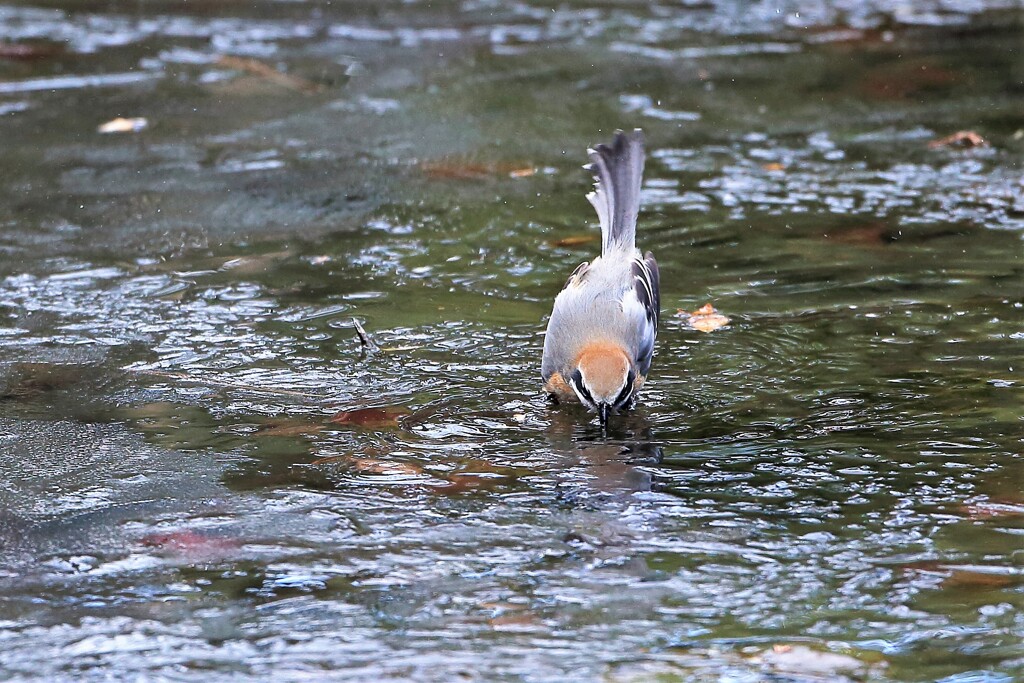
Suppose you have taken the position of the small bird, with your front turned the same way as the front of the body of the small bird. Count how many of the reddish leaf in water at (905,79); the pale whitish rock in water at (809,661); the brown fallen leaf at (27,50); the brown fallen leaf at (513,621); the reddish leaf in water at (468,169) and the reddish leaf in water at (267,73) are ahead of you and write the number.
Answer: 2

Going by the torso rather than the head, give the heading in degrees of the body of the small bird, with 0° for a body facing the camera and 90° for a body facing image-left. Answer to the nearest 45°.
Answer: approximately 0°

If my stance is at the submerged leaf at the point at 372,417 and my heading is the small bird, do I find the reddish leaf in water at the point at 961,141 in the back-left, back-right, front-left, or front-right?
front-left

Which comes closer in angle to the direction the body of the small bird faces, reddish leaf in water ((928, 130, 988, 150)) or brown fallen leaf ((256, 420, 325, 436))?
the brown fallen leaf

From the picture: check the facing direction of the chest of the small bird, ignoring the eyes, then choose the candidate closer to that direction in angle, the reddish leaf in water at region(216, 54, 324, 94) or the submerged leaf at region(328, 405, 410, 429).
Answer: the submerged leaf

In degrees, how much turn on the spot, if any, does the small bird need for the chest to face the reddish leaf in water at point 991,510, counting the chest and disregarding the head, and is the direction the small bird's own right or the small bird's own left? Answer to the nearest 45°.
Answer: approximately 45° to the small bird's own left

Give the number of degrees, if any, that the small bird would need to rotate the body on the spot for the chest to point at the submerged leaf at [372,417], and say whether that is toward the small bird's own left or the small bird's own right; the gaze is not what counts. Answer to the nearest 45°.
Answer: approximately 45° to the small bird's own right

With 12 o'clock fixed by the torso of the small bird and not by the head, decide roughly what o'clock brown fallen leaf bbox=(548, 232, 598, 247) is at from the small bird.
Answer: The brown fallen leaf is roughly at 6 o'clock from the small bird.

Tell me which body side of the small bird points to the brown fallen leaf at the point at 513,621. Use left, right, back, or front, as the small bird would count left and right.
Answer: front

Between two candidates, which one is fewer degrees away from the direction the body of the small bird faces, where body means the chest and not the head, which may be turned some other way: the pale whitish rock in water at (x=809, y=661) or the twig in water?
the pale whitish rock in water

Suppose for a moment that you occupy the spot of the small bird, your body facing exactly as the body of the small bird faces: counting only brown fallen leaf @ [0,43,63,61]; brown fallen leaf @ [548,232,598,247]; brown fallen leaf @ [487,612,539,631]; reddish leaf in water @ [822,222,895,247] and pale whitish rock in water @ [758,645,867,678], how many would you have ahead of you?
2

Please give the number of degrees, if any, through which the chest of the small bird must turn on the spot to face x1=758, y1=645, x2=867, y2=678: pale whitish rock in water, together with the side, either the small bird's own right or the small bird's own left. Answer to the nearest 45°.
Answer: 0° — it already faces it

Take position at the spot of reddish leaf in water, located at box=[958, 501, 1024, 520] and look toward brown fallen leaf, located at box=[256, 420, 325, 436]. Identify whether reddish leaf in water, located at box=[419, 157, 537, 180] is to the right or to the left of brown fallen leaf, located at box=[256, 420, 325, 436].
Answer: right
